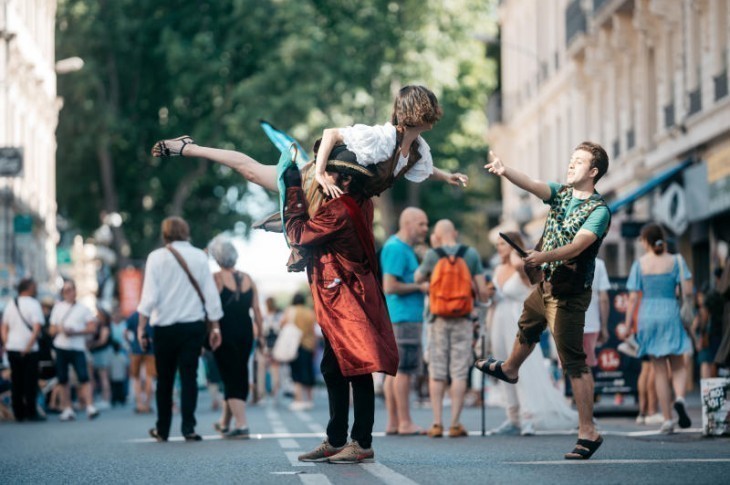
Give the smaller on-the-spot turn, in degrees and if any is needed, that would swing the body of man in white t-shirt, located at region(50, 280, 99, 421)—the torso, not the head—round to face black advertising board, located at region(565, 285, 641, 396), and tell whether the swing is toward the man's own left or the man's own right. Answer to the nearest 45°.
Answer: approximately 45° to the man's own left

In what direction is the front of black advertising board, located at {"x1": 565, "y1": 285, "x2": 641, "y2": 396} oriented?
toward the camera

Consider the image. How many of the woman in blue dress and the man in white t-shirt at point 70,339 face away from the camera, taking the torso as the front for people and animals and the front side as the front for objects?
1

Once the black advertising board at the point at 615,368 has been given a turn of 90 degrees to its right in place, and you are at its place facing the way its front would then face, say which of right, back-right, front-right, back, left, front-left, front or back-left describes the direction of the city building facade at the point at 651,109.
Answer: right

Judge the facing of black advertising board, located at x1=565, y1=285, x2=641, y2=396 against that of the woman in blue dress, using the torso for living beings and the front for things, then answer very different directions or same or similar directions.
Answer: very different directions

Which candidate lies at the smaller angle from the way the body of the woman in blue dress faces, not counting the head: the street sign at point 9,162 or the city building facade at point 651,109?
the city building facade

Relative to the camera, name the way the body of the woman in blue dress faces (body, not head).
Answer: away from the camera
